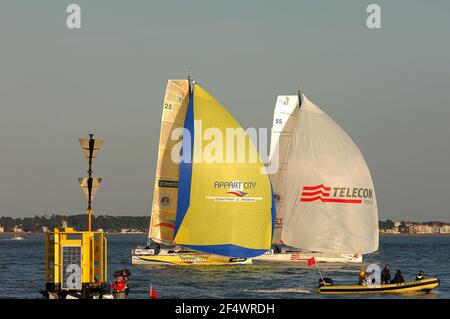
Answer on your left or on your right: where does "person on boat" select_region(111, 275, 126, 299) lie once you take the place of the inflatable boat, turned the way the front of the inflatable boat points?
on your right
